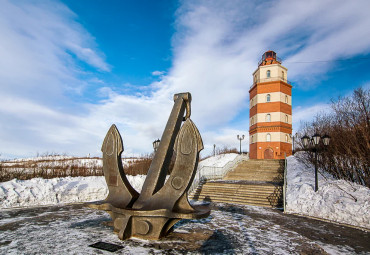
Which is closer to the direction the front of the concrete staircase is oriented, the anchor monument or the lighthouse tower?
the anchor monument

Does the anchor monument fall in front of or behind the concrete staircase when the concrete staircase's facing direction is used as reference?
in front

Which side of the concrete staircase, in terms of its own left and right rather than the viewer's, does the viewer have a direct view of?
front

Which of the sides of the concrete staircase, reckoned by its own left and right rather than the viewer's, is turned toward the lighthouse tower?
back

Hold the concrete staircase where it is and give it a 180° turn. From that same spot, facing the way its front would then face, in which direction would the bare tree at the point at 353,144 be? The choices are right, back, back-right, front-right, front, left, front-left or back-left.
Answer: right
